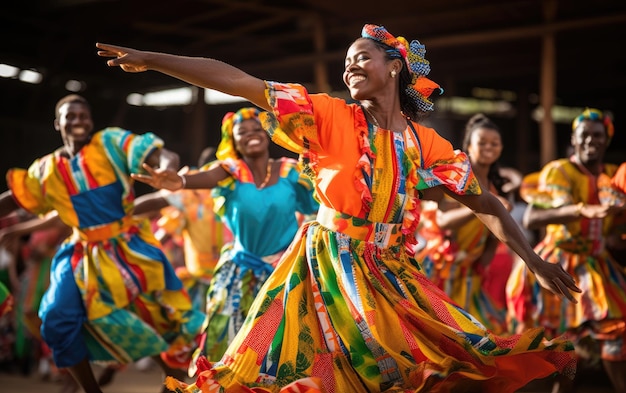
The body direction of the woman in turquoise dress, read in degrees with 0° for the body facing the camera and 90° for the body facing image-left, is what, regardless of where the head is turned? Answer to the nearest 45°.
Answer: approximately 0°

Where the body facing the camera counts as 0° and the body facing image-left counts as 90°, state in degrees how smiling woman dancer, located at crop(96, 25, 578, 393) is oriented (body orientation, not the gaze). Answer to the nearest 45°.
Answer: approximately 0°

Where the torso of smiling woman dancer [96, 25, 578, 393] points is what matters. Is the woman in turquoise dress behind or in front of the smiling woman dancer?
behind

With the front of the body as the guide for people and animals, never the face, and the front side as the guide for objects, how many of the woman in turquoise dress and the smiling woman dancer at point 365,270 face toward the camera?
2
